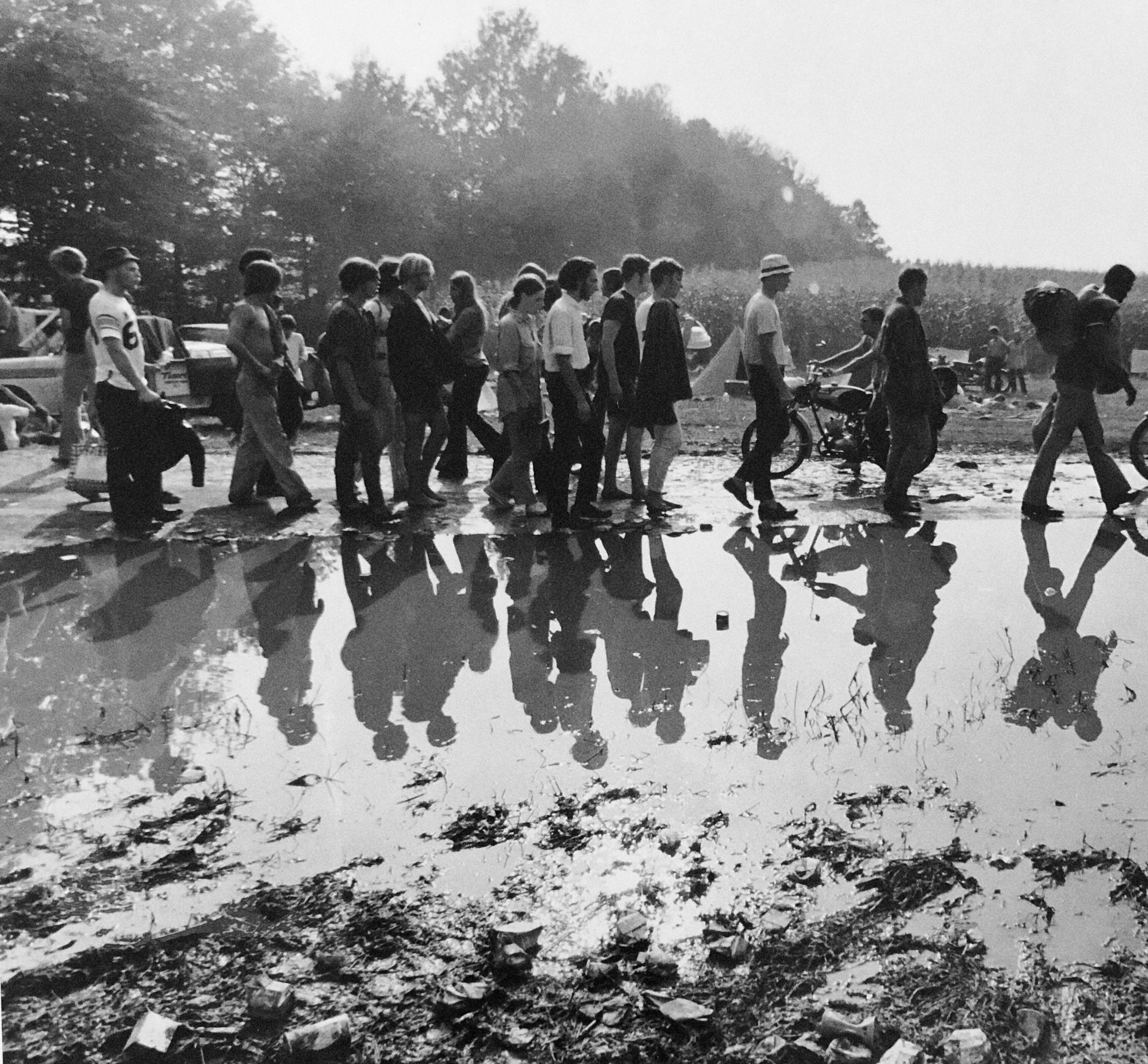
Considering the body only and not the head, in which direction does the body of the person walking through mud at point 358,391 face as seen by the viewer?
to the viewer's right

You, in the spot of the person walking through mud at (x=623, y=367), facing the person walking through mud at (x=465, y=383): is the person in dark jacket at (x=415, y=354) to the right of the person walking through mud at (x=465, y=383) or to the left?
left

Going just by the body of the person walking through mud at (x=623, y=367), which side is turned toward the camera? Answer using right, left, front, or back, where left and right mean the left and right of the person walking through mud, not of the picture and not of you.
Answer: right

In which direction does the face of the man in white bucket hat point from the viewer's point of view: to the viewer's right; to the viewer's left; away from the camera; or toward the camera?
to the viewer's right

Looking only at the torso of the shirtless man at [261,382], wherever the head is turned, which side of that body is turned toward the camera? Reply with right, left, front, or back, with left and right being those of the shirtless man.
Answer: right

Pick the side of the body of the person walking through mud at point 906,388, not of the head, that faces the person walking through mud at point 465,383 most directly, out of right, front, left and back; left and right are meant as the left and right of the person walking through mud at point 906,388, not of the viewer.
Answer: back

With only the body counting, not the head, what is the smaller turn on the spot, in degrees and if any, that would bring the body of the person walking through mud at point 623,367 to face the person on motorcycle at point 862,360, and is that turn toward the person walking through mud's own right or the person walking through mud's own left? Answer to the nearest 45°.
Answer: approximately 45° to the person walking through mud's own left

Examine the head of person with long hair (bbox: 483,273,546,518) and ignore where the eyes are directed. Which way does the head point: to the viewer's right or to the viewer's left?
to the viewer's right

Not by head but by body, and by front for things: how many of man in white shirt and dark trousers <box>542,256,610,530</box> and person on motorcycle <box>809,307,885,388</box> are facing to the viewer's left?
1

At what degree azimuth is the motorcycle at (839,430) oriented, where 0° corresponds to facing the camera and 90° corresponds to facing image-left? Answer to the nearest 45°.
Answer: approximately 90°

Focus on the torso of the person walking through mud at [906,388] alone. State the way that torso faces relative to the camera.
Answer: to the viewer's right

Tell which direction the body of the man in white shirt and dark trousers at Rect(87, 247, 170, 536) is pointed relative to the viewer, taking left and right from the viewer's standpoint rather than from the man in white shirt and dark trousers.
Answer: facing to the right of the viewer

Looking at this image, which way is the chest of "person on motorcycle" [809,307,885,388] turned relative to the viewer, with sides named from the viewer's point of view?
facing to the left of the viewer
